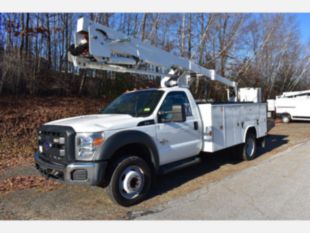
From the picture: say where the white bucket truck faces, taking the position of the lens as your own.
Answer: facing the viewer and to the left of the viewer
